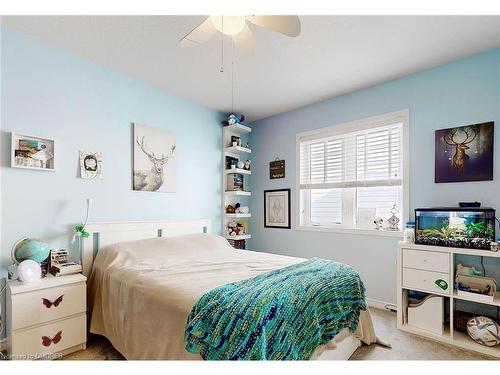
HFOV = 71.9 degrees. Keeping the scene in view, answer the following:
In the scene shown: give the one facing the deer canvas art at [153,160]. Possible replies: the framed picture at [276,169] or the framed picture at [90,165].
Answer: the framed picture at [276,169]

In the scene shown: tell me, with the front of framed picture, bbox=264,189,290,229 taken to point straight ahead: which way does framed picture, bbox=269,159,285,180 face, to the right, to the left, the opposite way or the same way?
the same way

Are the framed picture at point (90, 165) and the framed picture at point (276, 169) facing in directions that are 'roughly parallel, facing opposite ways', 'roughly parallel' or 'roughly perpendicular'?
roughly perpendicular

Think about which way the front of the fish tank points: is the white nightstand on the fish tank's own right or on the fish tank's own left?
on the fish tank's own right

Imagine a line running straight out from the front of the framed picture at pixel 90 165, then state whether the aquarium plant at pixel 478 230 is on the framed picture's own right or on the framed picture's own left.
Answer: on the framed picture's own left

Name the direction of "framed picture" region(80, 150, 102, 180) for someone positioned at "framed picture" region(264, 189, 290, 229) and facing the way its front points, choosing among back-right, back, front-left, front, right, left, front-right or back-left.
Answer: front

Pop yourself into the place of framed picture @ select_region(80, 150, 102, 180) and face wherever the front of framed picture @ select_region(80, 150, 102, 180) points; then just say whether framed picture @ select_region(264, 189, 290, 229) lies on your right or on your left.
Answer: on your left

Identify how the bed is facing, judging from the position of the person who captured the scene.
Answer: facing the viewer and to the right of the viewer

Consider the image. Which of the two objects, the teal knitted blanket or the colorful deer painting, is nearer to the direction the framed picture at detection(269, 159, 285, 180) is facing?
the teal knitted blanket

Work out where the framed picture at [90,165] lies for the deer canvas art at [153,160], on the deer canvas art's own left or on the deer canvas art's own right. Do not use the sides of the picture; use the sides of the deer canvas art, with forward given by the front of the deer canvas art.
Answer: on the deer canvas art's own right

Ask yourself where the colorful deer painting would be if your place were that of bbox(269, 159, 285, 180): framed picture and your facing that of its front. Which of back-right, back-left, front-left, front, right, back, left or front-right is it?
left

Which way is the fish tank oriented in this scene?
toward the camera
